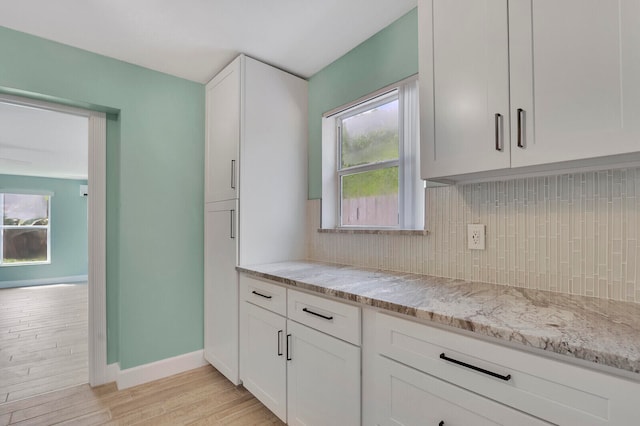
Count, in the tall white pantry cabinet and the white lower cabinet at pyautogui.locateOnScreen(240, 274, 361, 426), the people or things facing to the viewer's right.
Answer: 0

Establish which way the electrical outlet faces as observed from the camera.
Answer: facing the viewer

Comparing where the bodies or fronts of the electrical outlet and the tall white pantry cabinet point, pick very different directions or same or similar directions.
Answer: same or similar directions

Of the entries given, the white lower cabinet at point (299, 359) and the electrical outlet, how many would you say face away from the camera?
0

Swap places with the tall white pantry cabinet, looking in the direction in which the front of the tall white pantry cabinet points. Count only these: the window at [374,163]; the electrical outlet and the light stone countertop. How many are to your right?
0

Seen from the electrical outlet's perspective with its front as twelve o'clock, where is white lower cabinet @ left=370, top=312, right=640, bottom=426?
The white lower cabinet is roughly at 12 o'clock from the electrical outlet.

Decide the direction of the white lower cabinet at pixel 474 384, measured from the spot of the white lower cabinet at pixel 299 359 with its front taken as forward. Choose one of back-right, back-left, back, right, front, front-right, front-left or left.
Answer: left

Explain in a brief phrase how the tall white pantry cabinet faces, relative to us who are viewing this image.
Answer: facing the viewer and to the left of the viewer

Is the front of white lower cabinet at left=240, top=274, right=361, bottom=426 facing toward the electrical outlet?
no

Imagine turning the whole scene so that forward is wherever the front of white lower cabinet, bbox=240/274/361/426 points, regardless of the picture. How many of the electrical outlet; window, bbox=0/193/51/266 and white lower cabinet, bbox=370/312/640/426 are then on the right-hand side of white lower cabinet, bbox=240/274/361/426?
1

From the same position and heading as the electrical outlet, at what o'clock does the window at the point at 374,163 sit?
The window is roughly at 4 o'clock from the electrical outlet.

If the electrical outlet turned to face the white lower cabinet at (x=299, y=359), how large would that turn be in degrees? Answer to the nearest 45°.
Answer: approximately 90° to its right

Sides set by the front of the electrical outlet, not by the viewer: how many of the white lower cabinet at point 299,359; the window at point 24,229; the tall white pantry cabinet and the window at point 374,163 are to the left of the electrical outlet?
0

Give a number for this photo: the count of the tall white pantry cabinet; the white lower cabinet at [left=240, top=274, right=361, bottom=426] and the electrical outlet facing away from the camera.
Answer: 0

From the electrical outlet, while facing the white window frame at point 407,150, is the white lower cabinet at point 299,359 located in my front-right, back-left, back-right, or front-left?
front-left

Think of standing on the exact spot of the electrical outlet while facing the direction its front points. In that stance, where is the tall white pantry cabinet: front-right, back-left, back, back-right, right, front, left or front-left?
right

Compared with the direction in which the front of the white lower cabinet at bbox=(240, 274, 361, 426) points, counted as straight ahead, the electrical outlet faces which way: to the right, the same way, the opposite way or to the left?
the same way

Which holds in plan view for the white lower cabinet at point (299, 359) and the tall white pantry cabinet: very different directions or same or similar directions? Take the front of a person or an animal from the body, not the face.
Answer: same or similar directions

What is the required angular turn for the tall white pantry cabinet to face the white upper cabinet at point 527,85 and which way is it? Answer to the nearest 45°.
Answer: approximately 90° to its left
